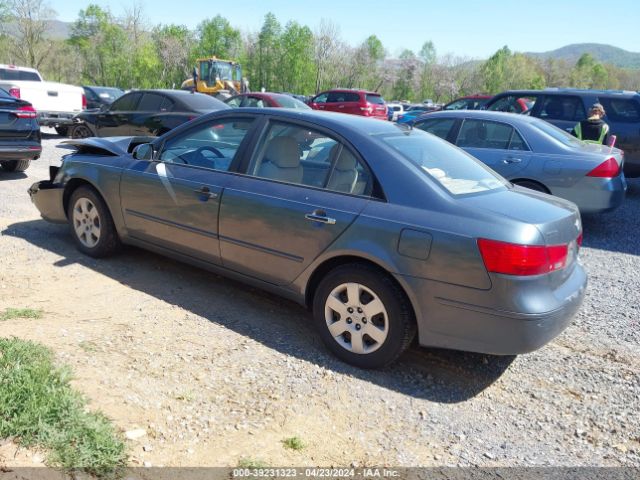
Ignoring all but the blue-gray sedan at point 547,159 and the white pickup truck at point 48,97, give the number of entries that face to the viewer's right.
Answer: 0

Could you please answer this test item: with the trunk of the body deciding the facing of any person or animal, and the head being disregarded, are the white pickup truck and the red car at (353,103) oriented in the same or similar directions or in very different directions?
same or similar directions

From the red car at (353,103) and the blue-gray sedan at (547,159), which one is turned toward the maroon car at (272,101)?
the blue-gray sedan

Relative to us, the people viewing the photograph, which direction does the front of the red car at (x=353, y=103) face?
facing away from the viewer and to the left of the viewer

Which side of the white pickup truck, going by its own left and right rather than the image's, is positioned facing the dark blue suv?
back

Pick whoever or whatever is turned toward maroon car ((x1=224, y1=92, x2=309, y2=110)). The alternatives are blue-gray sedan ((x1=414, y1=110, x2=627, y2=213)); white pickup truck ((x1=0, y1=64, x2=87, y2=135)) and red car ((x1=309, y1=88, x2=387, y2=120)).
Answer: the blue-gray sedan

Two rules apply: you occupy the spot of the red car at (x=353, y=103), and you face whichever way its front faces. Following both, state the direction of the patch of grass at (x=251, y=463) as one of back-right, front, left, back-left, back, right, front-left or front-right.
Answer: back-left

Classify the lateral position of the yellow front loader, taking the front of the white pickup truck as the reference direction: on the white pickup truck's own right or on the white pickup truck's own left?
on the white pickup truck's own right

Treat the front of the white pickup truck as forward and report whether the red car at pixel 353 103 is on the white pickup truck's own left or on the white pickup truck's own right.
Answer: on the white pickup truck's own right

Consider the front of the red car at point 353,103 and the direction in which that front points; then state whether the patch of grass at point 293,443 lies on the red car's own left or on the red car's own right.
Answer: on the red car's own left

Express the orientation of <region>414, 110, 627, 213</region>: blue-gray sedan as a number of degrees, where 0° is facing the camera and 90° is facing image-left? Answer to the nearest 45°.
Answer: approximately 135°

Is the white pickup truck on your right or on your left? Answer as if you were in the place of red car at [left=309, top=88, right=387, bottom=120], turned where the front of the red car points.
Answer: on your left

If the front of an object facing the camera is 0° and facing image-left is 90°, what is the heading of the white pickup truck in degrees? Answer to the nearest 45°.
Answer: approximately 135°

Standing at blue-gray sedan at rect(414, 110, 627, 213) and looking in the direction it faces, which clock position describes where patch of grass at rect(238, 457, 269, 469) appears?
The patch of grass is roughly at 8 o'clock from the blue-gray sedan.

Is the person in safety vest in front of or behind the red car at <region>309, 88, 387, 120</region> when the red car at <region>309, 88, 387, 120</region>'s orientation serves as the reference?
behind

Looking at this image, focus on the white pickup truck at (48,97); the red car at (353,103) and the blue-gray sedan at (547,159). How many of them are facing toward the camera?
0

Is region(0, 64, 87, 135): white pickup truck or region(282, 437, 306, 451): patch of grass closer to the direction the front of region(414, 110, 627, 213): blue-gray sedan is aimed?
the white pickup truck

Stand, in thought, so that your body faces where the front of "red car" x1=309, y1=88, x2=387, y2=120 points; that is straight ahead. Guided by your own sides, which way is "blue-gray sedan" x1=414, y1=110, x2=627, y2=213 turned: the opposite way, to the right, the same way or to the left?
the same way
